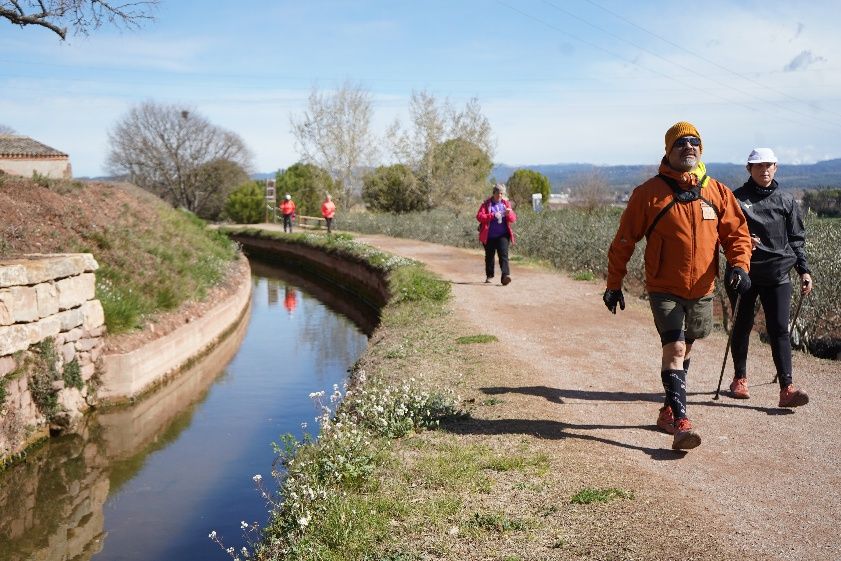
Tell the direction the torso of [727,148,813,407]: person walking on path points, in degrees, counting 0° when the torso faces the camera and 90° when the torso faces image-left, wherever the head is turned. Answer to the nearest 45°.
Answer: approximately 0°

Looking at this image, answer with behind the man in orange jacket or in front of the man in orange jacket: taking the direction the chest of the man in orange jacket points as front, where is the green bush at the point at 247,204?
behind

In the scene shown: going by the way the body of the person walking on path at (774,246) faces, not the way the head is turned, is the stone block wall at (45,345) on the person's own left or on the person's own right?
on the person's own right

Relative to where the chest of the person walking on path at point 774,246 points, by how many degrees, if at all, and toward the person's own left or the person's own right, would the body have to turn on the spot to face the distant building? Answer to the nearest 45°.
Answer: approximately 135° to the person's own right

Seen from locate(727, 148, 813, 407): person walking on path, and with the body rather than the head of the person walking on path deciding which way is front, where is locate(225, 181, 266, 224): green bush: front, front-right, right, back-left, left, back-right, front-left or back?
back-right

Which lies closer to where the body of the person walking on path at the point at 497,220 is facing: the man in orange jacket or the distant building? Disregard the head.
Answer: the man in orange jacket

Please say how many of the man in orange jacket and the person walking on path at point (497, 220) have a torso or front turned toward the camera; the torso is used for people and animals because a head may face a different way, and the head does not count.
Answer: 2

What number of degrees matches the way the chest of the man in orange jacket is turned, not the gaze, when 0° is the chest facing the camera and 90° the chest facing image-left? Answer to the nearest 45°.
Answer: approximately 0°

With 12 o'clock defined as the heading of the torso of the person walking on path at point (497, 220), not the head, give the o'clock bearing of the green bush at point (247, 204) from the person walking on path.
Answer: The green bush is roughly at 5 o'clock from the person walking on path.

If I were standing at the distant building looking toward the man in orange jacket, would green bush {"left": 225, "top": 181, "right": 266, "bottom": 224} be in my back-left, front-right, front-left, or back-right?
back-left

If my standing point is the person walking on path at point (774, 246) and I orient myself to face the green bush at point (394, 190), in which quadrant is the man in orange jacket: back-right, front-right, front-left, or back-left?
back-left
